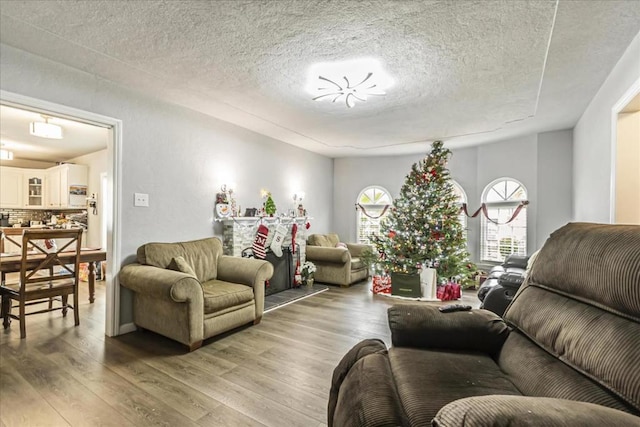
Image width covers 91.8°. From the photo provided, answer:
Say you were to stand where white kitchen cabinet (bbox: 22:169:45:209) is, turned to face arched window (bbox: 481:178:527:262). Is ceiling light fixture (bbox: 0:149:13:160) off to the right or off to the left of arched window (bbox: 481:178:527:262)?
right

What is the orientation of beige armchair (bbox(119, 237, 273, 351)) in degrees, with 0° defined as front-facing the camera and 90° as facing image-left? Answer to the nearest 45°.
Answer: approximately 315°

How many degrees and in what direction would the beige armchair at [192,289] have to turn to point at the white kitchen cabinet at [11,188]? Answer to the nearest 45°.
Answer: approximately 180°

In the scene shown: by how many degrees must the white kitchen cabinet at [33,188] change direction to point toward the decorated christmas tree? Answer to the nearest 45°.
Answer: approximately 45° to its left

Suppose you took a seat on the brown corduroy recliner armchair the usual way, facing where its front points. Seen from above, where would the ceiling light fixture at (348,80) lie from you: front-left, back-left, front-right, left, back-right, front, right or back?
right

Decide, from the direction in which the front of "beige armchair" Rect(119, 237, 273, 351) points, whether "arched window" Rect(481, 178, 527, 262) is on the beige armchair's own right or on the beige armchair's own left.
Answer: on the beige armchair's own left

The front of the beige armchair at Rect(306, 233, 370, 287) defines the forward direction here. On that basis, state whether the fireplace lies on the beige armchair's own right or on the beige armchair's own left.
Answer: on the beige armchair's own right

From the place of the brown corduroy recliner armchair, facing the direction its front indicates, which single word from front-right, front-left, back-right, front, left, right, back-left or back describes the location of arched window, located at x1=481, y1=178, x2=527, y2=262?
back-right

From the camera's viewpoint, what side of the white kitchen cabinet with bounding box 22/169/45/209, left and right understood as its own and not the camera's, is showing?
front

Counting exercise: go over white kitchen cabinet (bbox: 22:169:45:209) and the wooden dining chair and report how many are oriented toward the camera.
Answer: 1
